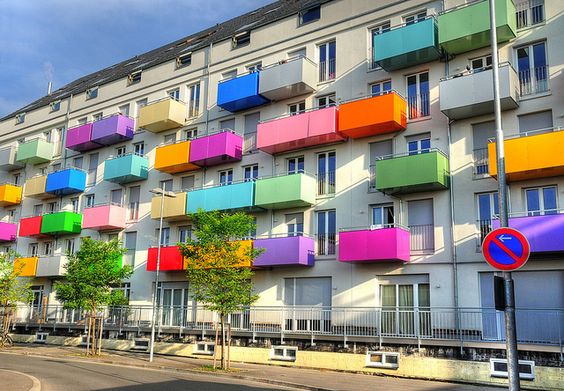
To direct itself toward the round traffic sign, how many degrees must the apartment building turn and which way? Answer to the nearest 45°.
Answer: approximately 45° to its left

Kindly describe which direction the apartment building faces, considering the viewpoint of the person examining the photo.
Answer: facing the viewer and to the left of the viewer

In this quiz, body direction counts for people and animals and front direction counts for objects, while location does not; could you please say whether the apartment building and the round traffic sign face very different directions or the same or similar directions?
same or similar directions

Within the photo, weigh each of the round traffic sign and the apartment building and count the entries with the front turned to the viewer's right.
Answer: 0

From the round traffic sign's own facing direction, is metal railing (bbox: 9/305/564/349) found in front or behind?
behind

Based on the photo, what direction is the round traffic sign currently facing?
toward the camera

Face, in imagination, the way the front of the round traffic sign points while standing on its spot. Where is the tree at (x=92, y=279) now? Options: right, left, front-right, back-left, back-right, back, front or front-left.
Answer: back-right

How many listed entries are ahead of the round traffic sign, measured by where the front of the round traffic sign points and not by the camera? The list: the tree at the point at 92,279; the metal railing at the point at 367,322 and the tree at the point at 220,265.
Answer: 0
